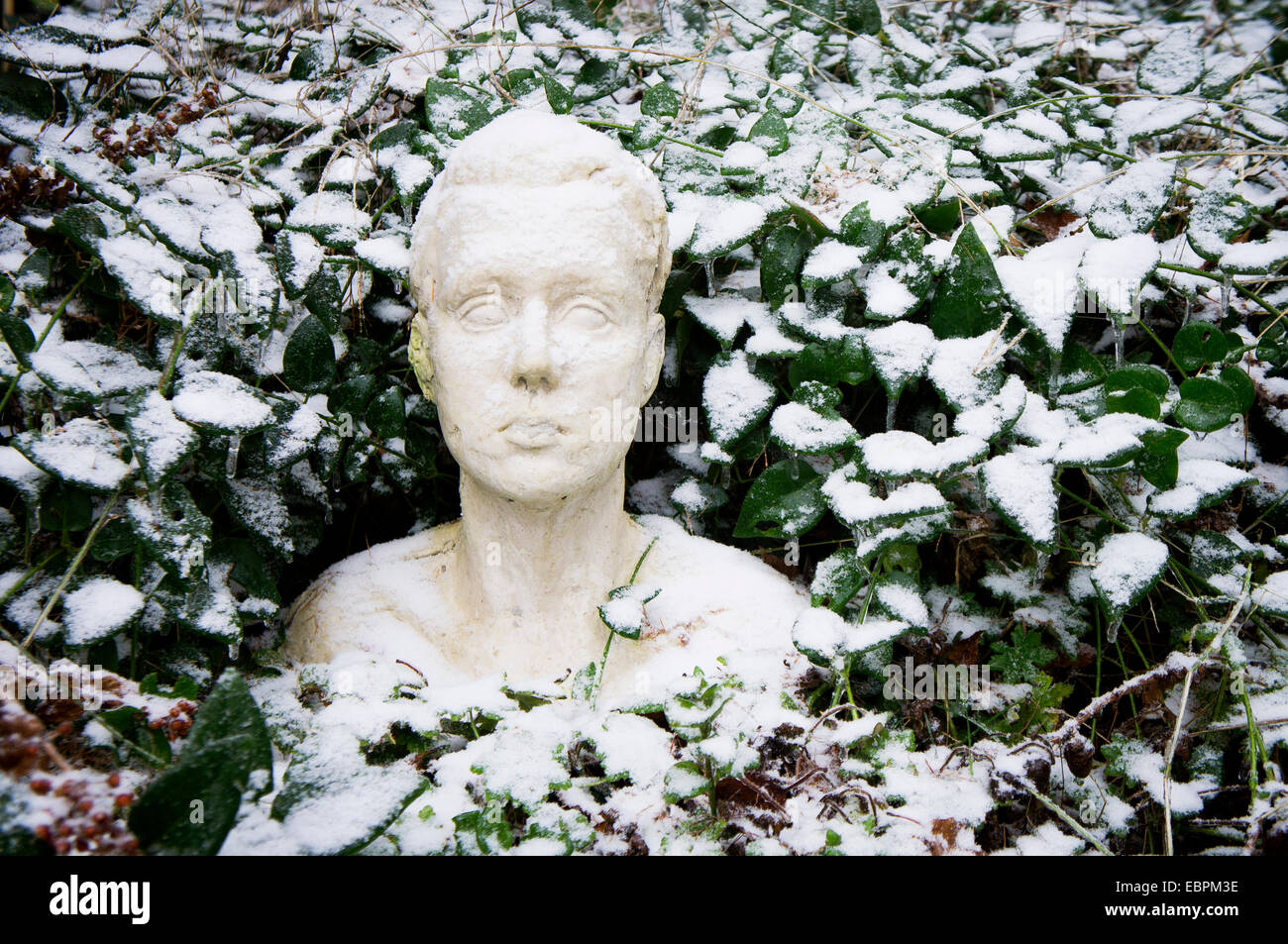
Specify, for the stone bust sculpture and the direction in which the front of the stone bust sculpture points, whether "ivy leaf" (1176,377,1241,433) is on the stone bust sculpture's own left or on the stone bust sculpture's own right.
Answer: on the stone bust sculpture's own left

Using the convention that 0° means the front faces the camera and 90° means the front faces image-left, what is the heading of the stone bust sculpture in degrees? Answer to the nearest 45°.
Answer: approximately 0°
